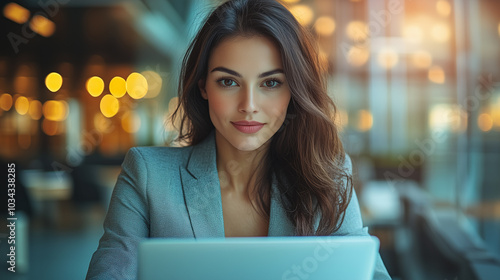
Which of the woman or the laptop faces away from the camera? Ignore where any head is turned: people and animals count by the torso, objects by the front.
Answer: the laptop

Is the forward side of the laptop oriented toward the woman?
yes

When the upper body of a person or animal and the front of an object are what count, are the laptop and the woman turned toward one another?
yes

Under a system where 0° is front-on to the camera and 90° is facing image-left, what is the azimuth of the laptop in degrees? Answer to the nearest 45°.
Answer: approximately 180°

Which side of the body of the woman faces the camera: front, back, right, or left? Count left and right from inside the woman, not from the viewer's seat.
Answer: front

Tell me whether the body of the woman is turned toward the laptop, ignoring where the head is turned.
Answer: yes

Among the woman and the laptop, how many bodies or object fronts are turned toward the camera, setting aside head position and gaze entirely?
1

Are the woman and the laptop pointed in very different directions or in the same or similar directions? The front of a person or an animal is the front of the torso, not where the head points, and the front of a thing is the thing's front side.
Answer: very different directions
